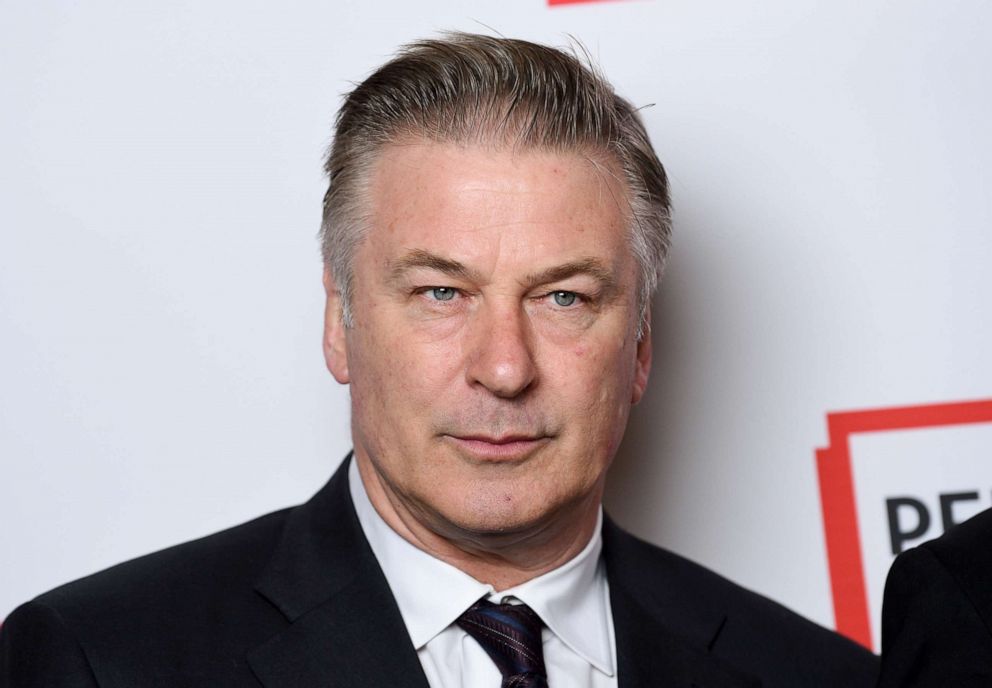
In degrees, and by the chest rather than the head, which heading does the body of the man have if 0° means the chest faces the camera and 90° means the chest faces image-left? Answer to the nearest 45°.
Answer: approximately 0°
